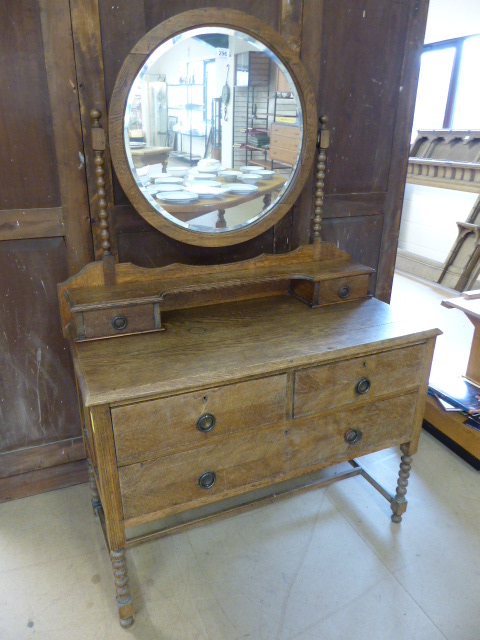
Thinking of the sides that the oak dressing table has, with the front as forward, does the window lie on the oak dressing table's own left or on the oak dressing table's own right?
on the oak dressing table's own left

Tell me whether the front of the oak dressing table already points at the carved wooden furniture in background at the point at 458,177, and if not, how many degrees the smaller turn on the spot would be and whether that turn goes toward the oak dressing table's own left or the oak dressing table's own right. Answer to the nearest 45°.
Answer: approximately 90° to the oak dressing table's own left

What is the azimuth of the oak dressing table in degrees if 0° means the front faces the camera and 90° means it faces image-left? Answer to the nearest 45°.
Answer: approximately 315°

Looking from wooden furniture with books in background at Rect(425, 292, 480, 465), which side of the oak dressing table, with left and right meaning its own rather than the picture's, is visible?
left

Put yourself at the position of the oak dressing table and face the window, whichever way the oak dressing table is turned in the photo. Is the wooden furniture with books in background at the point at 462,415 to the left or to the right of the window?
right
